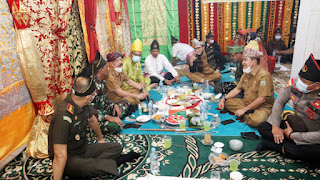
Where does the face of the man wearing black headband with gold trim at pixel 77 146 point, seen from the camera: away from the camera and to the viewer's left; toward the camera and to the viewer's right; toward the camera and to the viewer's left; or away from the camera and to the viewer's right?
away from the camera and to the viewer's right

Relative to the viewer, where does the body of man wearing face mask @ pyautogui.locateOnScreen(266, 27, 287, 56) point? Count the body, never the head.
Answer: toward the camera

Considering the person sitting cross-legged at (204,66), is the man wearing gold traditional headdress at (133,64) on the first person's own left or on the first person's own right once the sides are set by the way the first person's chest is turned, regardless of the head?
on the first person's own right

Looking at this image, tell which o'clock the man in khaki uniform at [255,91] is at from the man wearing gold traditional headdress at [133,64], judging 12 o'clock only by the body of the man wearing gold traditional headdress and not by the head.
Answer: The man in khaki uniform is roughly at 12 o'clock from the man wearing gold traditional headdress.

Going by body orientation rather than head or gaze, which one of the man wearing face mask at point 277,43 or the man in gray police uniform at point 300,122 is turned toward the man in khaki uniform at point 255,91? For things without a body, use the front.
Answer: the man wearing face mask

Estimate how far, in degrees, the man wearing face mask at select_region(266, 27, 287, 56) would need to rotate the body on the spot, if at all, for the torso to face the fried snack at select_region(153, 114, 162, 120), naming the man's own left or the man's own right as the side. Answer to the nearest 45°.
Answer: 0° — they already face it

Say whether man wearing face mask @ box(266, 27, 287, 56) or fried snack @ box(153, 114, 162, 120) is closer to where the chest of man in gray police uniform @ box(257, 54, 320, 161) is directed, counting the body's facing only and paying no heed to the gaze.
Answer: the fried snack

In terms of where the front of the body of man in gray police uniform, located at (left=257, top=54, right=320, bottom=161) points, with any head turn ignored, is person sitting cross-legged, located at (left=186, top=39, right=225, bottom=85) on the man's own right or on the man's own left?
on the man's own right

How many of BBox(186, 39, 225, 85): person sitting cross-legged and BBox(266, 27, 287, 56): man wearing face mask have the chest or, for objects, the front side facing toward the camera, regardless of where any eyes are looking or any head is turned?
2

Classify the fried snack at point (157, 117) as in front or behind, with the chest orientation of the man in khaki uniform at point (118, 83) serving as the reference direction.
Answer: in front

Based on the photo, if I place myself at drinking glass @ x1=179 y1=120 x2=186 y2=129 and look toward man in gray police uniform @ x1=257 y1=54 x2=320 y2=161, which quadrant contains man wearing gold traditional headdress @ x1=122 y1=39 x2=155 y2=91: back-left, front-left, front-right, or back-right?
back-left

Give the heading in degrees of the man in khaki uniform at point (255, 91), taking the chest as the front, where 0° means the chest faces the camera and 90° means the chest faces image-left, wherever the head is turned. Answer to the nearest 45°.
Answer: approximately 45°

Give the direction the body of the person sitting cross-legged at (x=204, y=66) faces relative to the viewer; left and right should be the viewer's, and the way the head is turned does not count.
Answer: facing the viewer

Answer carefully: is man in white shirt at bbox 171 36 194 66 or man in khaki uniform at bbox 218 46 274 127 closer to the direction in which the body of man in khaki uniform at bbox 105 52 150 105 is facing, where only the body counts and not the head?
the man in khaki uniform
